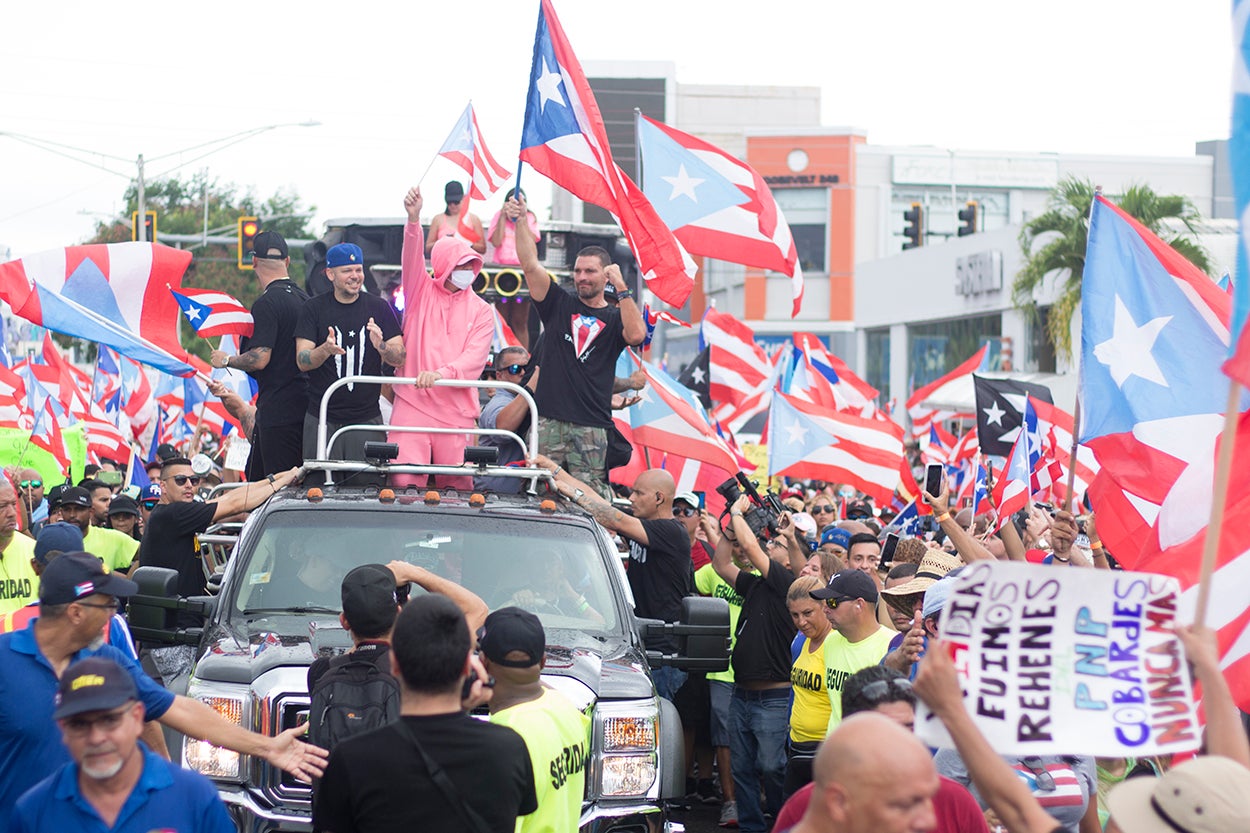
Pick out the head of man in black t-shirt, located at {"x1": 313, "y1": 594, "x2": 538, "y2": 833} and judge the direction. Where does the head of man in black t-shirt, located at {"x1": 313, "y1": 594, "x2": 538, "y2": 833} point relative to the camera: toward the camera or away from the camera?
away from the camera

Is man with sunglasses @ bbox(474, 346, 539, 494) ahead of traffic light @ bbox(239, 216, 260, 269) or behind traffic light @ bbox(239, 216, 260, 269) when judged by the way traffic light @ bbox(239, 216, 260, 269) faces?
ahead

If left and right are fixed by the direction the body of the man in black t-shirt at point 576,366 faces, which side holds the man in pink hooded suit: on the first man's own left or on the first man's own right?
on the first man's own right

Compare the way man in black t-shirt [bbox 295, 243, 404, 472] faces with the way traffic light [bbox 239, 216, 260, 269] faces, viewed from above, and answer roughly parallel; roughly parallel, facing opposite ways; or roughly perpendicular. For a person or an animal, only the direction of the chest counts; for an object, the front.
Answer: roughly parallel

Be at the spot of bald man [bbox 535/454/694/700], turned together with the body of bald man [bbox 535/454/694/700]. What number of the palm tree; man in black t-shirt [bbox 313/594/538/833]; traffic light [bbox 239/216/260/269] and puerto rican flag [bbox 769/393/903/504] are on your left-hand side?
1

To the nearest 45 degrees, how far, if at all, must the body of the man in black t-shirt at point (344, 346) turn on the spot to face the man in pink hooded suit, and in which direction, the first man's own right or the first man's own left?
approximately 90° to the first man's own left

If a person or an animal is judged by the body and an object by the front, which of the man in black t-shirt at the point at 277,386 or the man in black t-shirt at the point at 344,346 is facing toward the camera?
the man in black t-shirt at the point at 344,346

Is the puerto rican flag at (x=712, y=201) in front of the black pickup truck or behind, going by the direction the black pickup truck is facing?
behind

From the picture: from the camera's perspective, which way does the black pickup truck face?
toward the camera

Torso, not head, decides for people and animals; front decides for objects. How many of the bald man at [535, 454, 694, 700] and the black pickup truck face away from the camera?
0

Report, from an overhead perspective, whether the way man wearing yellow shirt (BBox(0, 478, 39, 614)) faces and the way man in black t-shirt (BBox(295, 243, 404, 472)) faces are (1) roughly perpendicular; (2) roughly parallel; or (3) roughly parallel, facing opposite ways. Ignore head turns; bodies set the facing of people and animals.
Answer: roughly parallel

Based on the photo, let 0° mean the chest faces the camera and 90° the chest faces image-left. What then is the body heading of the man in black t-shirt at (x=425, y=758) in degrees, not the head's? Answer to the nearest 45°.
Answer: approximately 180°

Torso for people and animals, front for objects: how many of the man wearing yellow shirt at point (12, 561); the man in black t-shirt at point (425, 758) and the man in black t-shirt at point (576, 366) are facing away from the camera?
1

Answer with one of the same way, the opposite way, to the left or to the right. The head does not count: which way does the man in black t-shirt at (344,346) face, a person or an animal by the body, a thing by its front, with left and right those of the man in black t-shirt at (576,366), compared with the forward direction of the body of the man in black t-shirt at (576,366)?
the same way

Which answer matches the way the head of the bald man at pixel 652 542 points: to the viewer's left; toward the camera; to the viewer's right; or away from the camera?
to the viewer's left

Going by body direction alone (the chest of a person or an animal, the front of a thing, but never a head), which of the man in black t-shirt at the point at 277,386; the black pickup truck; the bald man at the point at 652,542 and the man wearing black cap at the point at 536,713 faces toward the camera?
the black pickup truck

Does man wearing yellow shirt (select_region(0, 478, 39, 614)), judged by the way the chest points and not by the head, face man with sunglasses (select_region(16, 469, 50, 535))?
no

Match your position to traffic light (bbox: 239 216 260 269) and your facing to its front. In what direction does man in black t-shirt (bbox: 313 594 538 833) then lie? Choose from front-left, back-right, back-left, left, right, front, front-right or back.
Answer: front
